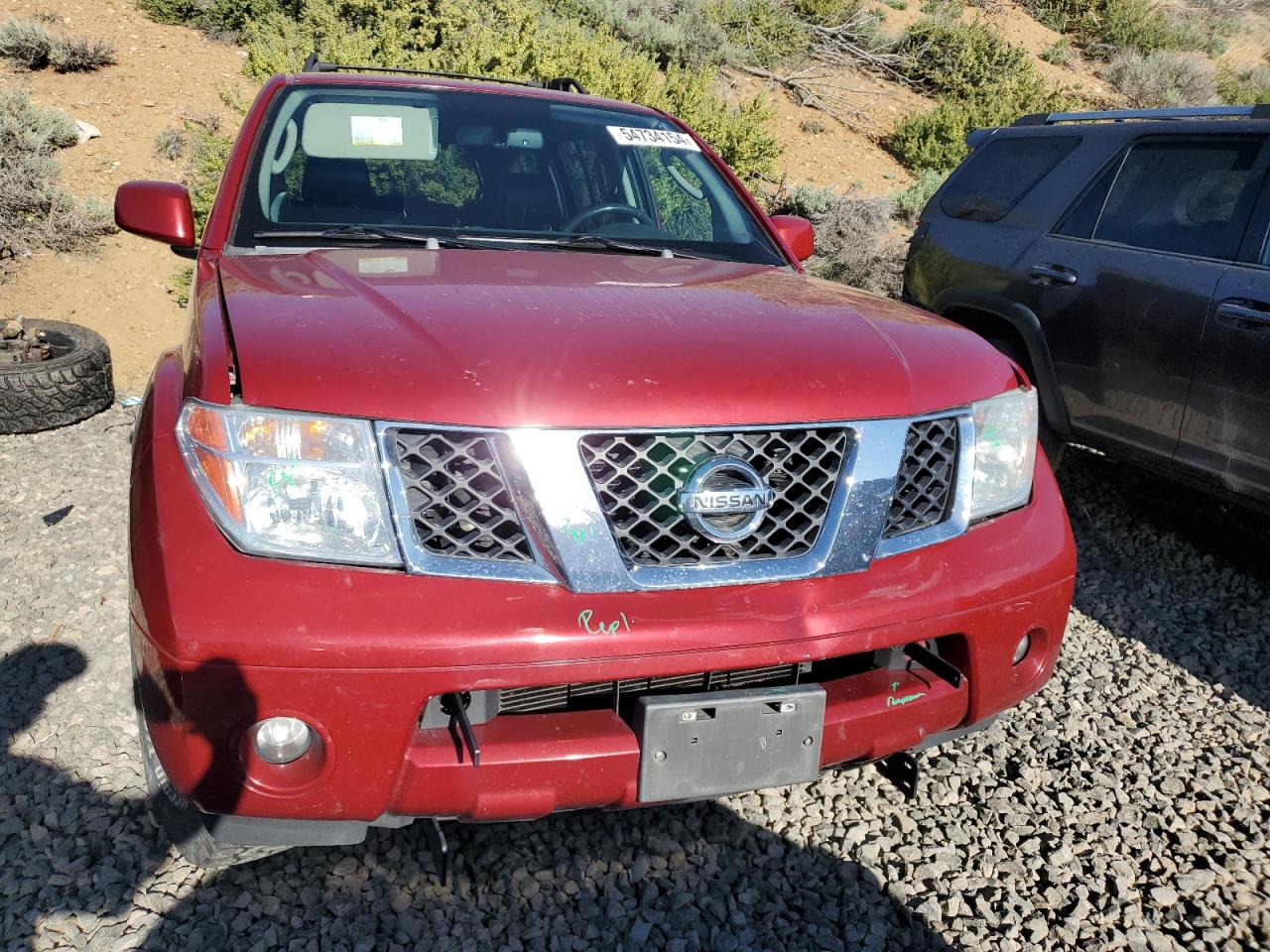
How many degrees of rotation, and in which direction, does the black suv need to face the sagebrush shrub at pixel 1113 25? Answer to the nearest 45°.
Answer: approximately 135° to its left

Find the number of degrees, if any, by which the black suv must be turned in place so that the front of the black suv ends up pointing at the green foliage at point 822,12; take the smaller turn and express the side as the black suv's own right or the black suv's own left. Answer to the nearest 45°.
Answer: approximately 135° to the black suv's own left

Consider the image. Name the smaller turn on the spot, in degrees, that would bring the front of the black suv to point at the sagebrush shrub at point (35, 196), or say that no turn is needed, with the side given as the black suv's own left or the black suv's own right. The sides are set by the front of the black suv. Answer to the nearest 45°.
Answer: approximately 135° to the black suv's own right

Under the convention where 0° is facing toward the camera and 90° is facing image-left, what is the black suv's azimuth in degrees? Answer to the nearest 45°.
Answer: approximately 315°

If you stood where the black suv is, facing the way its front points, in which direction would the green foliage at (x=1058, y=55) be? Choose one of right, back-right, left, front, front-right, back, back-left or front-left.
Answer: back-left

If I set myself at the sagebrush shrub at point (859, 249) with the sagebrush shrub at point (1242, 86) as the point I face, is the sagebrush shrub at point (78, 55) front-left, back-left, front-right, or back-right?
back-left

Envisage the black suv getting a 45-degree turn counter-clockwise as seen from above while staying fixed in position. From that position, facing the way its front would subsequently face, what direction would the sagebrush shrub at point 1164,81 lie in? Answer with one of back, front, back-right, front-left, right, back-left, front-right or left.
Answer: left

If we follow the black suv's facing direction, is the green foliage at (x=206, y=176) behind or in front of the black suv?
behind

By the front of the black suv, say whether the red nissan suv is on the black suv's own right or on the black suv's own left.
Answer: on the black suv's own right

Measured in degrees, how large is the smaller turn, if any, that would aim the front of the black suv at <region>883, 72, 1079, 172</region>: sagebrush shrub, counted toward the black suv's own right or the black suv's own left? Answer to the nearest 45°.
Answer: approximately 135° to the black suv's own left

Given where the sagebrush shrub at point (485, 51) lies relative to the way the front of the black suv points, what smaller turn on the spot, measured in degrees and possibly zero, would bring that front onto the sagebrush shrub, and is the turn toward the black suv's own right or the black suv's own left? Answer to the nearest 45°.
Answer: approximately 180°

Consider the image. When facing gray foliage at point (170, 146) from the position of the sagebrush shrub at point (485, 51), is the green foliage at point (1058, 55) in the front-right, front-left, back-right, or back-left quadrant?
back-right
